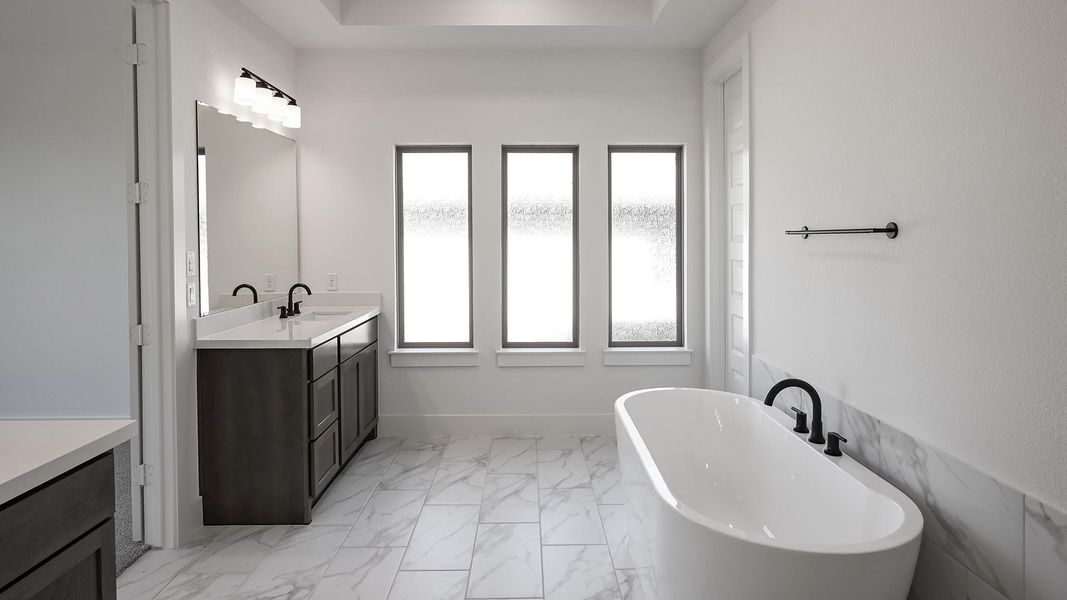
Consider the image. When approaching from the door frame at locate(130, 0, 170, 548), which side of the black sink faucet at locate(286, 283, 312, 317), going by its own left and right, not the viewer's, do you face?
right

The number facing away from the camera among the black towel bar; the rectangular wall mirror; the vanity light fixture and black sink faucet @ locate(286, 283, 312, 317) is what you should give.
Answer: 0

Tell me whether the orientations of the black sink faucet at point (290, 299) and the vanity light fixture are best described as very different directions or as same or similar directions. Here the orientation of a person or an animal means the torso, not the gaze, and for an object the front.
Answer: same or similar directions

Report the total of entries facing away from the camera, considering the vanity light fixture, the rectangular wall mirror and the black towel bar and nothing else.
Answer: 0

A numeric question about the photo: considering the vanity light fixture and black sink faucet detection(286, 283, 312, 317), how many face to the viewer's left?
0

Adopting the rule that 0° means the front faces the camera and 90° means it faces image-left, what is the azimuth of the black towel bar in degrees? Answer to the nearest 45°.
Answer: approximately 45°

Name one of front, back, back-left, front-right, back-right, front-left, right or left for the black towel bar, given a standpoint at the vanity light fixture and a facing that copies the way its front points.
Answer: front

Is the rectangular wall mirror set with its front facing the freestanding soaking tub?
yes

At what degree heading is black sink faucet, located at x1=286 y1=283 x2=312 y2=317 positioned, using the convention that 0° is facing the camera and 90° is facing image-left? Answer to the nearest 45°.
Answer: approximately 315°

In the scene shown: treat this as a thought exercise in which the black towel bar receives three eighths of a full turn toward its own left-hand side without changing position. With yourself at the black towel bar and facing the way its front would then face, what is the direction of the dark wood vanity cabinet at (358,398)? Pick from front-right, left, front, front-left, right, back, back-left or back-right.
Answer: back

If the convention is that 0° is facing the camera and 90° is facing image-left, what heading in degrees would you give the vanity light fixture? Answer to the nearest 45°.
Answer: approximately 315°

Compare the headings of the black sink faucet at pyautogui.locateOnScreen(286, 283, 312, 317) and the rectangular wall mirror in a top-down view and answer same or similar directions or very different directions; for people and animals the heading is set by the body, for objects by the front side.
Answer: same or similar directions

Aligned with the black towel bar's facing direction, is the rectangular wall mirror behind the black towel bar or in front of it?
in front

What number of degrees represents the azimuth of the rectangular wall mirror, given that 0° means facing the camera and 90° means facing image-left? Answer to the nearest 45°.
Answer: approximately 315°

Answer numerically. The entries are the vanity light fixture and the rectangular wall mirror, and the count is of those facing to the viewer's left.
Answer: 0

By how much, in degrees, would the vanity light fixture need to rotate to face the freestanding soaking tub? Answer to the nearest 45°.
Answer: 0° — it already faces it
